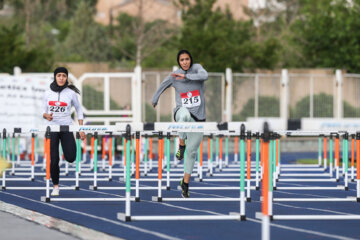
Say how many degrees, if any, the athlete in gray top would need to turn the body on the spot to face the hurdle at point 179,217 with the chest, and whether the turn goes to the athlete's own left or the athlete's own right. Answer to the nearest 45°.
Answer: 0° — they already face it

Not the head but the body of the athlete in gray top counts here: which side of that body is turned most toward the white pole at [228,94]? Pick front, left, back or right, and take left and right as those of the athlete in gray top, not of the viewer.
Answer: back

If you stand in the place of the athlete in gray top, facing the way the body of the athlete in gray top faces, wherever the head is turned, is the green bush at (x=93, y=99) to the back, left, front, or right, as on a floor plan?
back

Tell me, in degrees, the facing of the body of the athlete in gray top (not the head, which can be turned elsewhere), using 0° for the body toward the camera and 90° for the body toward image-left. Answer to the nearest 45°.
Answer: approximately 0°

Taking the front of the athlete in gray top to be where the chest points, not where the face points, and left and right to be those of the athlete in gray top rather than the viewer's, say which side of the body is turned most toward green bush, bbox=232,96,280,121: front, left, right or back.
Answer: back

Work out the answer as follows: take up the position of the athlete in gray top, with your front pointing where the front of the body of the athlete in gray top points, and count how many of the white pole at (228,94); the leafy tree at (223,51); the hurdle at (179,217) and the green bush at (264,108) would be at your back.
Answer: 3
